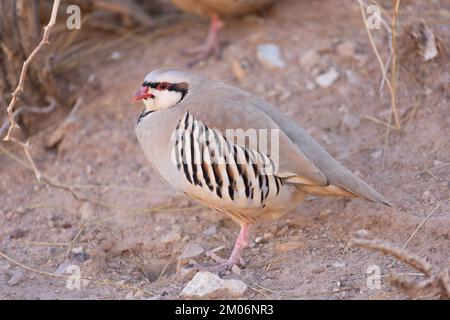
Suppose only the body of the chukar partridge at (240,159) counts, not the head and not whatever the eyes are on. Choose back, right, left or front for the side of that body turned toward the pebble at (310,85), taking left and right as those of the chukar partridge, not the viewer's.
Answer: right

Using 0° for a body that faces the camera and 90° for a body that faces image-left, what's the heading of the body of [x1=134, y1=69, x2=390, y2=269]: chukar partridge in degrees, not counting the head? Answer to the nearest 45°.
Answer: approximately 90°

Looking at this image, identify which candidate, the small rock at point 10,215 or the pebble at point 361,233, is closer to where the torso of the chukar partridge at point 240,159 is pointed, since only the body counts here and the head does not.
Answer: the small rock
